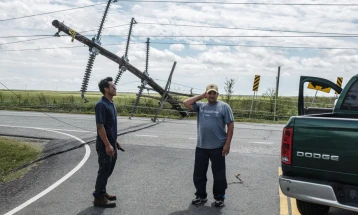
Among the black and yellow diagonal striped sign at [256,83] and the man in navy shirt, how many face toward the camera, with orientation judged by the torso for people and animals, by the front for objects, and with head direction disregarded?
1

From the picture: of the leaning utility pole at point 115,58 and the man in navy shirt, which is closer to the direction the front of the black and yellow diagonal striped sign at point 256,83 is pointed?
the man in navy shirt

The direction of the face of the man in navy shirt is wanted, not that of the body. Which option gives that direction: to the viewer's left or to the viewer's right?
to the viewer's right

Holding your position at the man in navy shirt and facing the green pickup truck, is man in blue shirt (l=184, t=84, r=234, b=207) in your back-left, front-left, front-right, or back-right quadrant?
front-left

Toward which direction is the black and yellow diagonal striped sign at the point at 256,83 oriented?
toward the camera

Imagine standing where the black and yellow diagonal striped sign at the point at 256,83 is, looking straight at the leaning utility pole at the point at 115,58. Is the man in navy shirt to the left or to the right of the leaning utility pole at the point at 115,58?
left

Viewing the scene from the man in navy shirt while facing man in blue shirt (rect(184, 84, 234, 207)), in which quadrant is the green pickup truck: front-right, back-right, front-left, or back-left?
front-right

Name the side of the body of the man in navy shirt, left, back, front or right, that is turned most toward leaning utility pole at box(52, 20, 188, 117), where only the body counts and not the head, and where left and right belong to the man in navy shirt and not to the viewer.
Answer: left

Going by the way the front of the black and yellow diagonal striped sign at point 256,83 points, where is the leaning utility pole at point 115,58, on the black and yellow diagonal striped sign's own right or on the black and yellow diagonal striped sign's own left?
on the black and yellow diagonal striped sign's own right

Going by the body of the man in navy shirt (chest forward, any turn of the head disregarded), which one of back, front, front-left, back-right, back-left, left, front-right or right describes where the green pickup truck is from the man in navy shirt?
front-right

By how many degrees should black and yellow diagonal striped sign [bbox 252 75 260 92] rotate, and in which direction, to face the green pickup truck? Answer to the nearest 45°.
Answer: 0° — it already faces it

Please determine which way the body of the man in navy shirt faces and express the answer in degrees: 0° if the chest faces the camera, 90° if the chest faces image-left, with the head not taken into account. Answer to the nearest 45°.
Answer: approximately 270°

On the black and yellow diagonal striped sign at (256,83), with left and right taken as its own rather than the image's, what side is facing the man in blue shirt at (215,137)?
front

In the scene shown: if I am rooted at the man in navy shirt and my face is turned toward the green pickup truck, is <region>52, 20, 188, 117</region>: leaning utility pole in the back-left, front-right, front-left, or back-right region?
back-left

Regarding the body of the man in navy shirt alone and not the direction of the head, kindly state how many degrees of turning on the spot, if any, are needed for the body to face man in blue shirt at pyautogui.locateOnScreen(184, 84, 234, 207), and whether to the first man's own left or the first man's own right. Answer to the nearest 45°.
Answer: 0° — they already face them
